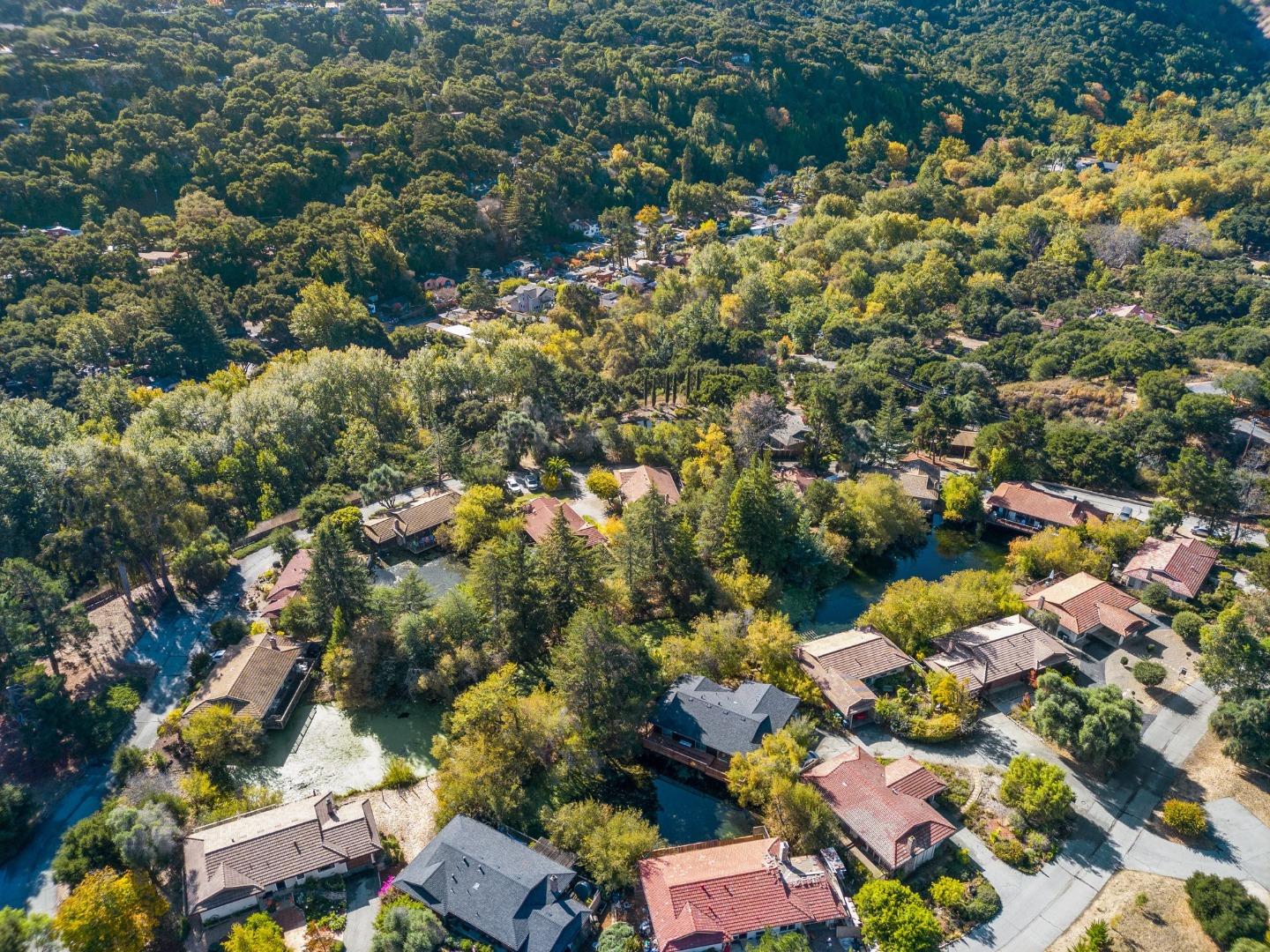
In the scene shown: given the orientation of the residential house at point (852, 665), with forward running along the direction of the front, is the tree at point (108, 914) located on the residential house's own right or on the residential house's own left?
on the residential house's own right

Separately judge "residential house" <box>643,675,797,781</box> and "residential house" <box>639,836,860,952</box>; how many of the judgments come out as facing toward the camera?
1

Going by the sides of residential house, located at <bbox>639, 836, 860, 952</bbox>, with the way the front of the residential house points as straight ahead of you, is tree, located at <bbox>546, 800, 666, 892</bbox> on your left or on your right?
on your right

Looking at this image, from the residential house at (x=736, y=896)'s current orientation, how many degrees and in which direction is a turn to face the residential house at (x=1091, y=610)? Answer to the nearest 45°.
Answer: approximately 135° to its left

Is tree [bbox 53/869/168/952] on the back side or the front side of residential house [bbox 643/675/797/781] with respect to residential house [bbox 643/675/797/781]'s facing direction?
on the back side

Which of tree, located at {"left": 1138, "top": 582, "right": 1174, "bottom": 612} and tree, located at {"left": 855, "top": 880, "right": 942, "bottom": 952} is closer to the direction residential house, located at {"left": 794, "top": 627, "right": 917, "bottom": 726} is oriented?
the tree, located at {"left": 855, "top": 880, "right": 942, "bottom": 952}

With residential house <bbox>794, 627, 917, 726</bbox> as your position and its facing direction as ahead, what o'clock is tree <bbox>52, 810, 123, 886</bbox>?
The tree is roughly at 3 o'clock from the residential house.

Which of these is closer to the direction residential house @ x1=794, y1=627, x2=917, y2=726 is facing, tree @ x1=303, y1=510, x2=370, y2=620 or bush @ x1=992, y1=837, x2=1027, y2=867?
the bush

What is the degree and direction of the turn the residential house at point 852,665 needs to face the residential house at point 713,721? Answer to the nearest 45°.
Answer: approximately 90° to its right

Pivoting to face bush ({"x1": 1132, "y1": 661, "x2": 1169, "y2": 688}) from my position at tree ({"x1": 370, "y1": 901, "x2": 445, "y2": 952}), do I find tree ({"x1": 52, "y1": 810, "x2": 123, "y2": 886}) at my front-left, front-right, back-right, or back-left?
back-left

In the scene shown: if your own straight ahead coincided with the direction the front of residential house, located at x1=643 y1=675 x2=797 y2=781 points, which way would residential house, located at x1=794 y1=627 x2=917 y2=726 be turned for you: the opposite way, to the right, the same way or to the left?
to the right
